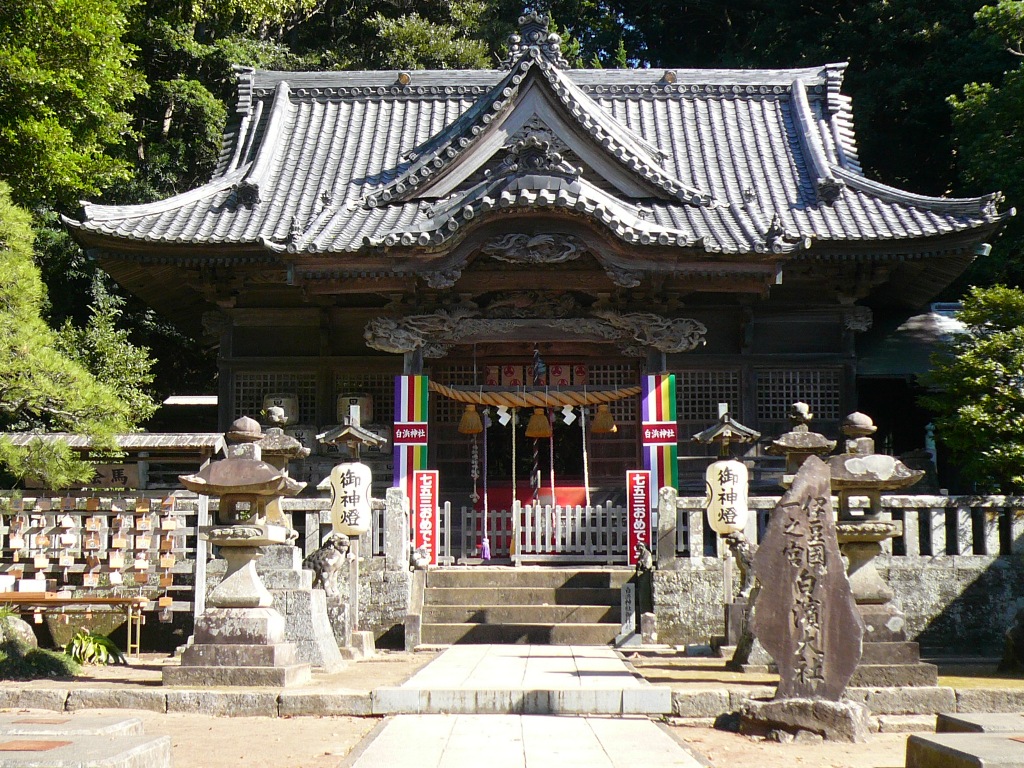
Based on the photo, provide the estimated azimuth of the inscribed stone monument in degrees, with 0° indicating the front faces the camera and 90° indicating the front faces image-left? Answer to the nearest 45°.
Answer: approximately 0°

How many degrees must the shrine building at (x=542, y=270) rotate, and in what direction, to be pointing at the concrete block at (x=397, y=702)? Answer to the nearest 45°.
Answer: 0° — it already faces it

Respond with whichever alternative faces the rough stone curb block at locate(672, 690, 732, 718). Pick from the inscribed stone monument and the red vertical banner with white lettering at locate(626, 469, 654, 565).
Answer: the red vertical banner with white lettering

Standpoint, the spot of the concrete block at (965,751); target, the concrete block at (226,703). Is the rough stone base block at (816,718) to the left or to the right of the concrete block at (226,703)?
right

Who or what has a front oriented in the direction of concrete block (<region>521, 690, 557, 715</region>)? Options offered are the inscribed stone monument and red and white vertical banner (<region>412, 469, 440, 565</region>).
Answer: the red and white vertical banner

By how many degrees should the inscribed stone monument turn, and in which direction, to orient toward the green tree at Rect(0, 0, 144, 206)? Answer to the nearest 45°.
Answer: approximately 135° to its right

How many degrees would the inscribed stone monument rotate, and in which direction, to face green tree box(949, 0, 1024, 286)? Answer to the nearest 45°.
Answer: approximately 180°

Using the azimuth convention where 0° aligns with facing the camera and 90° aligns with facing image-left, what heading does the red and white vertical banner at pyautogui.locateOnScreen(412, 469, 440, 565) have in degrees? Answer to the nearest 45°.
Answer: approximately 0°
